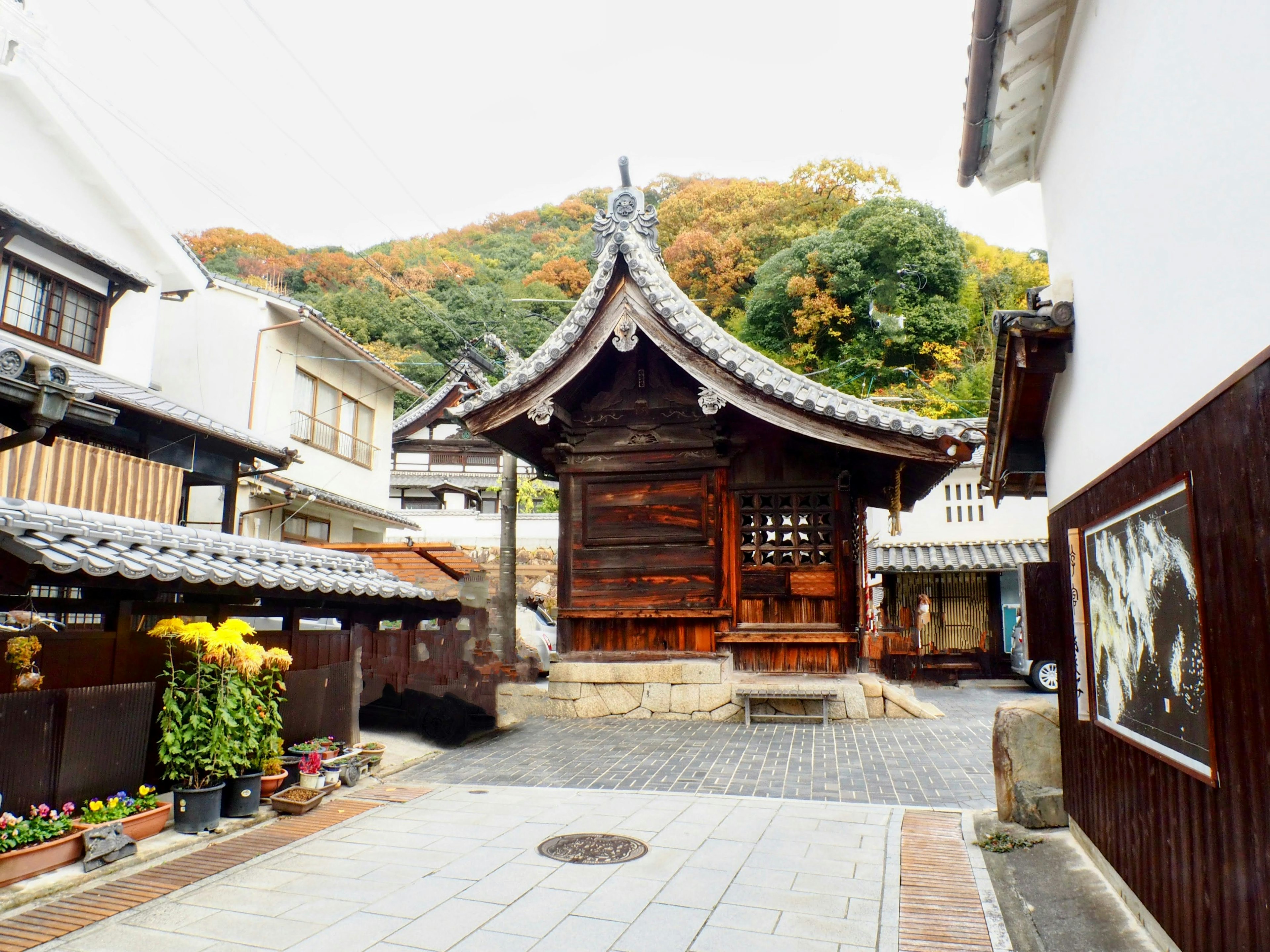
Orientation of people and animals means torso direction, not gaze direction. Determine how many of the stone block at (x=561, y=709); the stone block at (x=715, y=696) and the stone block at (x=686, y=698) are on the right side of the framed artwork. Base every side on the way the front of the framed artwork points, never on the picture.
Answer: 3

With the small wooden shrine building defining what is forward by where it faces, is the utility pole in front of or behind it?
behind

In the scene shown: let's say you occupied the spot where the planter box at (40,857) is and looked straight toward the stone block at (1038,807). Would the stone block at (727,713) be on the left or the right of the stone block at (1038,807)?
left

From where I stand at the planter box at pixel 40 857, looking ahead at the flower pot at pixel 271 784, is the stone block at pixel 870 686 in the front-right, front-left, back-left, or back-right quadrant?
front-right

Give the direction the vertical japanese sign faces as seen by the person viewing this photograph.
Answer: facing the viewer and to the left of the viewer

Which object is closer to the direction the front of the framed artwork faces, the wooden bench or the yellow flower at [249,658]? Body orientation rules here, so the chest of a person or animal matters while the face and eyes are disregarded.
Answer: the yellow flower

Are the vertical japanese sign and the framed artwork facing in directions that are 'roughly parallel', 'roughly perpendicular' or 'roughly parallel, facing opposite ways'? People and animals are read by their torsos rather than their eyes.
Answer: roughly parallel

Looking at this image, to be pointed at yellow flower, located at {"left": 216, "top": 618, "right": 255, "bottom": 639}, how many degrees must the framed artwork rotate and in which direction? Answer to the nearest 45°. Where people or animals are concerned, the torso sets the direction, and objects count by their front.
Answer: approximately 45° to its right

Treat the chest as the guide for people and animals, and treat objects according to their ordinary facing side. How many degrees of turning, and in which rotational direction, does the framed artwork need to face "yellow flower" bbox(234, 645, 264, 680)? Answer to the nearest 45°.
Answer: approximately 45° to its right

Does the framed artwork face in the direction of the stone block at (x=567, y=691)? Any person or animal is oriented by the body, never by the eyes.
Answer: no

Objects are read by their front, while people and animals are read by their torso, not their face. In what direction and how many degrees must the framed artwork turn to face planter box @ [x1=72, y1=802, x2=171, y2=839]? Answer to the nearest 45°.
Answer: approximately 45° to its right
